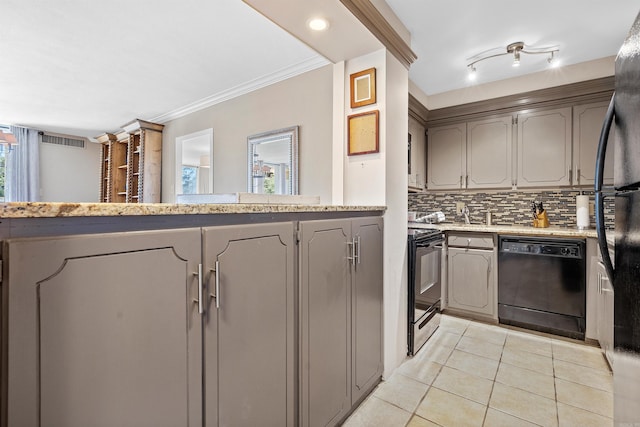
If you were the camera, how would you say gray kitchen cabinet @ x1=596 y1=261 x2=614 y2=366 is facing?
facing to the left of the viewer

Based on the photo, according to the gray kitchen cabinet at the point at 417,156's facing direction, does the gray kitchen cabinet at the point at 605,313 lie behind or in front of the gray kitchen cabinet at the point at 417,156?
in front

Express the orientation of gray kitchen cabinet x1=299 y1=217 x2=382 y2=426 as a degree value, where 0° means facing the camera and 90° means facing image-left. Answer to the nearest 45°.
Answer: approximately 315°

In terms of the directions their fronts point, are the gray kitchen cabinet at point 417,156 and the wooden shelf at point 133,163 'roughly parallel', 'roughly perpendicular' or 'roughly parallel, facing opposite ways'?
roughly perpendicular

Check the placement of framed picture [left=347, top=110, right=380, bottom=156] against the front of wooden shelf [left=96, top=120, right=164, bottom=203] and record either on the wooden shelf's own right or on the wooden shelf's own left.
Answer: on the wooden shelf's own left

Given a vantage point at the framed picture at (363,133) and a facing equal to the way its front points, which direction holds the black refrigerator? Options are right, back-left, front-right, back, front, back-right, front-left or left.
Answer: left

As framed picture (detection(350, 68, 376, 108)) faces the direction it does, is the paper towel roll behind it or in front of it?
behind

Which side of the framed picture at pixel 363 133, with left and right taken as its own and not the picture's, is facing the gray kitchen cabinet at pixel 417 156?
back

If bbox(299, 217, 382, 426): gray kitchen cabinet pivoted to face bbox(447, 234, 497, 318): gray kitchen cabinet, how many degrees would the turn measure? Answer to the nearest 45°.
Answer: approximately 90° to its left

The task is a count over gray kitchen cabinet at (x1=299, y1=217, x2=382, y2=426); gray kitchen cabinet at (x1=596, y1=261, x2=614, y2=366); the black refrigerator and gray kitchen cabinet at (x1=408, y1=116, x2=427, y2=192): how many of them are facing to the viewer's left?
2

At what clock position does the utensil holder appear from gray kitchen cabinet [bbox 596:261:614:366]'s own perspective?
The utensil holder is roughly at 2 o'clock from the gray kitchen cabinet.

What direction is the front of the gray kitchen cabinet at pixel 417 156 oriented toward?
to the viewer's right

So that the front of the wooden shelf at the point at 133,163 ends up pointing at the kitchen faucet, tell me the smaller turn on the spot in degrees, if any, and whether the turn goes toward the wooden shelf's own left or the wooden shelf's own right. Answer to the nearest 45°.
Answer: approximately 90° to the wooden shelf's own left

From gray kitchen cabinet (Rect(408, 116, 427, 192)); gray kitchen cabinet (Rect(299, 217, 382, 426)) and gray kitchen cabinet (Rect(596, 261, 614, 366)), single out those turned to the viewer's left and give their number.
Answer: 1

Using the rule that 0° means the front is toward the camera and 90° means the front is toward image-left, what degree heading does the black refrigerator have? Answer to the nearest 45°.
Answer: approximately 90°

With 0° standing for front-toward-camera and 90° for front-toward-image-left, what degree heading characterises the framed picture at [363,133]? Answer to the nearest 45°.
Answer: approximately 45°
